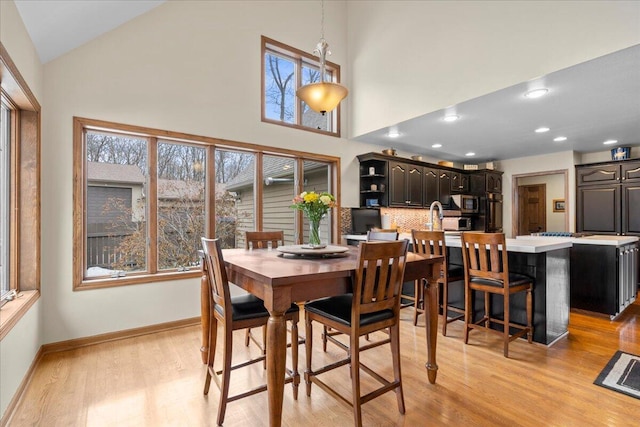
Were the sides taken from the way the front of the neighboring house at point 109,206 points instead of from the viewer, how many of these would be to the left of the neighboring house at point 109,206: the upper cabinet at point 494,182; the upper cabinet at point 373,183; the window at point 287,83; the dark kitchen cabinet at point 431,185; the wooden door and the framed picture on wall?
6

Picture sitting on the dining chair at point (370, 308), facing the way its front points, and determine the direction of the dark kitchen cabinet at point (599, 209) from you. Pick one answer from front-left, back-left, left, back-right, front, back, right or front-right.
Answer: right

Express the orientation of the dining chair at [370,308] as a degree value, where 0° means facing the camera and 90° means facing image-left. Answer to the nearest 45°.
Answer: approximately 135°

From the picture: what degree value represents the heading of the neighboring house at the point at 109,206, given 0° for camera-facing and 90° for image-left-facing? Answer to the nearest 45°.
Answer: approximately 0°

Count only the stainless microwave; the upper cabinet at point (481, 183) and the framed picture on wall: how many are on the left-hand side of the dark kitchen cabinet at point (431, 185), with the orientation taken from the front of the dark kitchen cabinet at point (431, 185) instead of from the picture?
3

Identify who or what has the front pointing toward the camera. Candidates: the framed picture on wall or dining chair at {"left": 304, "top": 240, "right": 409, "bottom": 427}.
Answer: the framed picture on wall

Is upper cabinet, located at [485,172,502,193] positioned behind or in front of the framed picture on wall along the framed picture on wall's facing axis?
in front

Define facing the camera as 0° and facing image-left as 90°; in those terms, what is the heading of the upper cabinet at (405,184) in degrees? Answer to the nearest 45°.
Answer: approximately 315°

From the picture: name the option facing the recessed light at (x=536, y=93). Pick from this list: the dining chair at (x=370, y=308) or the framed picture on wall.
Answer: the framed picture on wall

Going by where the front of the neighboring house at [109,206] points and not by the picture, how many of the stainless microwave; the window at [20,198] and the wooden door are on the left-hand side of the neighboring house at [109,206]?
2

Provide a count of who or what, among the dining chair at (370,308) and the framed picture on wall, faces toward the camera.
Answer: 1

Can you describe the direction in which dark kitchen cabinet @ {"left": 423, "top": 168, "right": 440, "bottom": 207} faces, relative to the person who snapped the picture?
facing the viewer and to the right of the viewer

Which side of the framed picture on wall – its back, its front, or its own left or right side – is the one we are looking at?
front

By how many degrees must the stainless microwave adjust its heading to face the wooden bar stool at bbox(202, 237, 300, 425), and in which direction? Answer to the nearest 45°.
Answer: approximately 45° to its right

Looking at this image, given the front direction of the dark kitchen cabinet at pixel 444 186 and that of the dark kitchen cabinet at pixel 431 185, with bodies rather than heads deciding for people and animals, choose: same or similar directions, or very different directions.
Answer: same or similar directions
